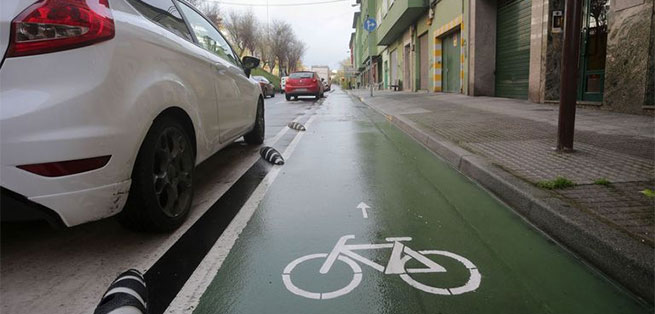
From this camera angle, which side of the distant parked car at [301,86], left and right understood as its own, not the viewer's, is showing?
back

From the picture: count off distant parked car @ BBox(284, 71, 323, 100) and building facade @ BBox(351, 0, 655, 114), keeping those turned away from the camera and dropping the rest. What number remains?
1

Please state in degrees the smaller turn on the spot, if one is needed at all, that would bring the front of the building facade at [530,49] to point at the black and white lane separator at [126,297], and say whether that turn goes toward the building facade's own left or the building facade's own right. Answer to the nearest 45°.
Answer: approximately 45° to the building facade's own left

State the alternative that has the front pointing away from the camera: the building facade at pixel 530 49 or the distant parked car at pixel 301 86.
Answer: the distant parked car

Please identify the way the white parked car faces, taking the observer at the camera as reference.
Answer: facing away from the viewer and to the right of the viewer

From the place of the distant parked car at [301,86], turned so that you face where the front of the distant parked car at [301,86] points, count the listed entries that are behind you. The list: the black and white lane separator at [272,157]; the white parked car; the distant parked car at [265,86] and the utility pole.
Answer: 3

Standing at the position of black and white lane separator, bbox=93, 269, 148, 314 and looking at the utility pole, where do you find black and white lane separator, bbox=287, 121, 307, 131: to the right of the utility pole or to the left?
left

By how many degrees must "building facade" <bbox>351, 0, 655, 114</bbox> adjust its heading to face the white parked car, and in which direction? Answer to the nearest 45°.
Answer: approximately 45° to its left

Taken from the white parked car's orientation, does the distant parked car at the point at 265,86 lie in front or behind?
in front

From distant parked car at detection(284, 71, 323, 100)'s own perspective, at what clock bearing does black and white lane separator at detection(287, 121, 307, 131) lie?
The black and white lane separator is roughly at 6 o'clock from the distant parked car.

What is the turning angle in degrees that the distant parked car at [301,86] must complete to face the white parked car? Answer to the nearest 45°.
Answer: approximately 180°

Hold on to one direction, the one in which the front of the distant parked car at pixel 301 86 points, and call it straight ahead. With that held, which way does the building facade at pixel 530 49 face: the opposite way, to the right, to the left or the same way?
to the left

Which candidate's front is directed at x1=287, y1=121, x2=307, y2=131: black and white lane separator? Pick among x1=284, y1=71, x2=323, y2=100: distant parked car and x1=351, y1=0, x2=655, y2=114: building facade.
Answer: the building facade

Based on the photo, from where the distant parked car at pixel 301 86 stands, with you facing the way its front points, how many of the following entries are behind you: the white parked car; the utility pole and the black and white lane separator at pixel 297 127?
3

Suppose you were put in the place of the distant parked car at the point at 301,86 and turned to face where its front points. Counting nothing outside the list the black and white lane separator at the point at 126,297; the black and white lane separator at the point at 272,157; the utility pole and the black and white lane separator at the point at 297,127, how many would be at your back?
4

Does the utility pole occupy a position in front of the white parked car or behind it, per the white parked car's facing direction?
in front

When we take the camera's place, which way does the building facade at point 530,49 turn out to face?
facing the viewer and to the left of the viewer
